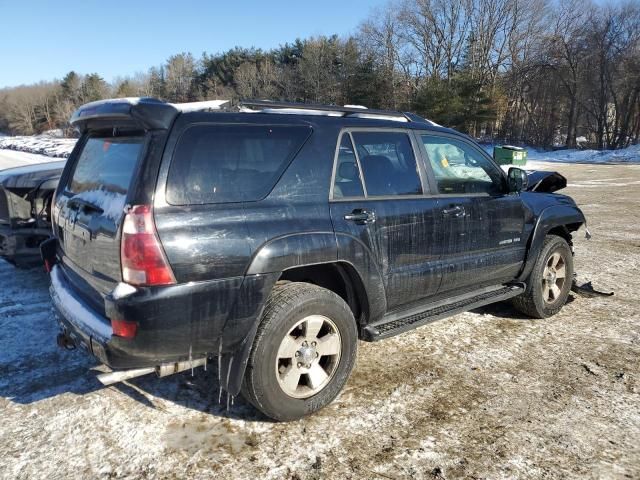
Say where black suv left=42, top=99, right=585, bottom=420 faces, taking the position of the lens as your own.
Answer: facing away from the viewer and to the right of the viewer

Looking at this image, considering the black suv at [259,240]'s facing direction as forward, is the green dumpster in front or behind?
in front
